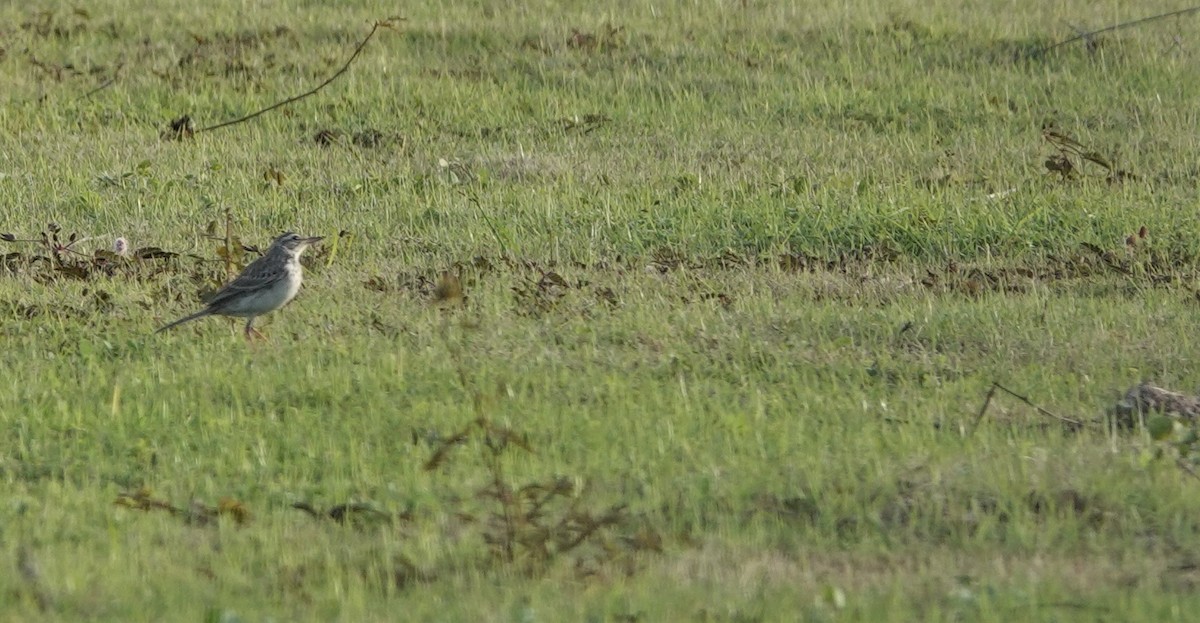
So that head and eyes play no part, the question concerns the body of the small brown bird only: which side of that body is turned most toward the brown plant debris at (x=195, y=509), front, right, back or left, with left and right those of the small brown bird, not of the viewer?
right

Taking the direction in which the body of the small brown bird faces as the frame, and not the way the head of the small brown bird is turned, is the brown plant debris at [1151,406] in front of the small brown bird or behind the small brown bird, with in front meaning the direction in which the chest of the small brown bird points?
in front

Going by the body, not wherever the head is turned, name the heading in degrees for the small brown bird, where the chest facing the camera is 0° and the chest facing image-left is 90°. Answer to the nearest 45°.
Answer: approximately 270°

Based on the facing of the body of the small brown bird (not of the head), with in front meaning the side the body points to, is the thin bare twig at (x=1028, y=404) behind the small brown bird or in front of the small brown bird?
in front

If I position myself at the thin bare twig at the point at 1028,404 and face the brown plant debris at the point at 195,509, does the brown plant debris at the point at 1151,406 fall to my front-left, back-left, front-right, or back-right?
back-left

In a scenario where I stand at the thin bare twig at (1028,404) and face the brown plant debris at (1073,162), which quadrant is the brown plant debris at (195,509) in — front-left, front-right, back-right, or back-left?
back-left
